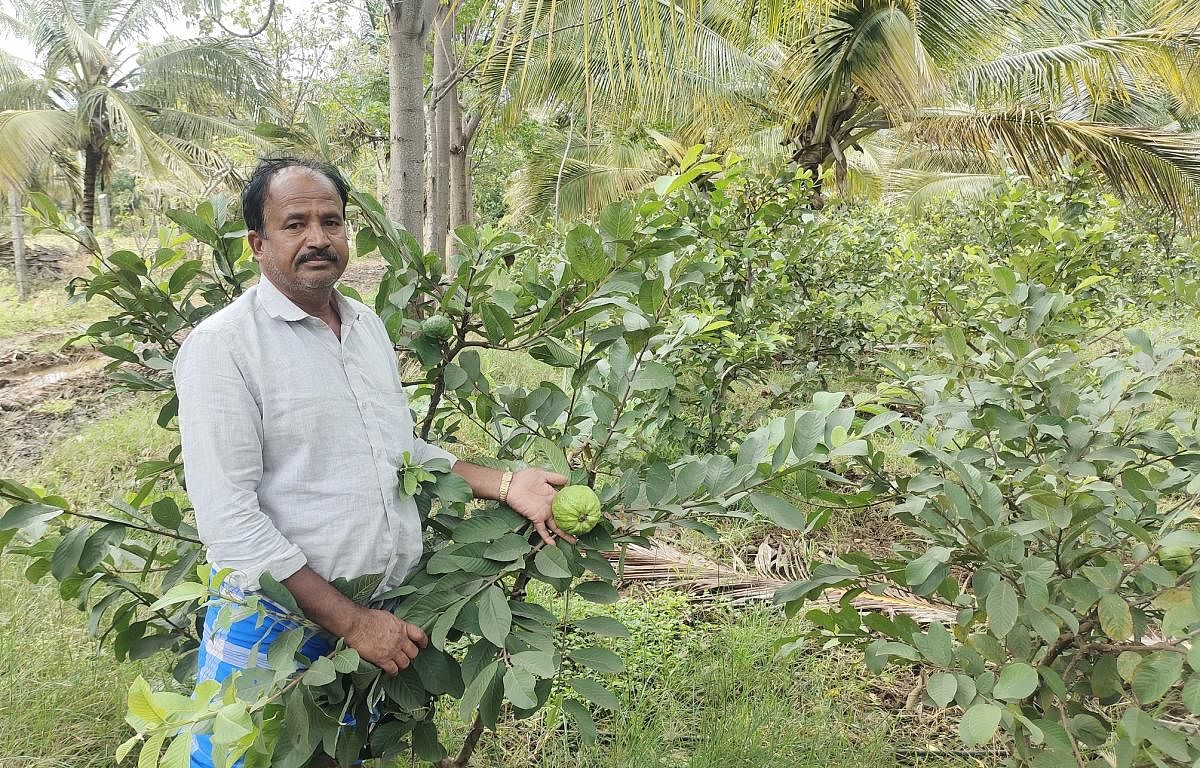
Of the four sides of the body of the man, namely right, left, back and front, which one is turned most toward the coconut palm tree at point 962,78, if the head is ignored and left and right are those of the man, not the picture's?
left

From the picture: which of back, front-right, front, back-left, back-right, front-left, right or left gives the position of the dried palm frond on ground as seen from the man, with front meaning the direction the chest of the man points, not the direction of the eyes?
left

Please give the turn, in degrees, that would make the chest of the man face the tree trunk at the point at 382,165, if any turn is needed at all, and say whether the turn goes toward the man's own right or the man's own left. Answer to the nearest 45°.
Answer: approximately 135° to the man's own left

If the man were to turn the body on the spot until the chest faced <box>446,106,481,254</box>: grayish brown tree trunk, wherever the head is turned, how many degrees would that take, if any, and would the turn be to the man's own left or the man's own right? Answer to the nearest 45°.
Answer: approximately 135° to the man's own left

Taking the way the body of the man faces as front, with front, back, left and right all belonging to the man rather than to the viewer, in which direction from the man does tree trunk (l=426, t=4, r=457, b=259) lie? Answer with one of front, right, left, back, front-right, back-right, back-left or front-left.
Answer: back-left

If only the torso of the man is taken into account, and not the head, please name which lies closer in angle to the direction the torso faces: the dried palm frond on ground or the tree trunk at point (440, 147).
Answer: the dried palm frond on ground

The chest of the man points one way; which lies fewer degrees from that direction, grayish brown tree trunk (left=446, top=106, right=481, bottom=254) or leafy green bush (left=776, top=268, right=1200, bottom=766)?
the leafy green bush

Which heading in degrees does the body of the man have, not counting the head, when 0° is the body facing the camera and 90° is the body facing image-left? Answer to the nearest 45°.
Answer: approximately 315°
